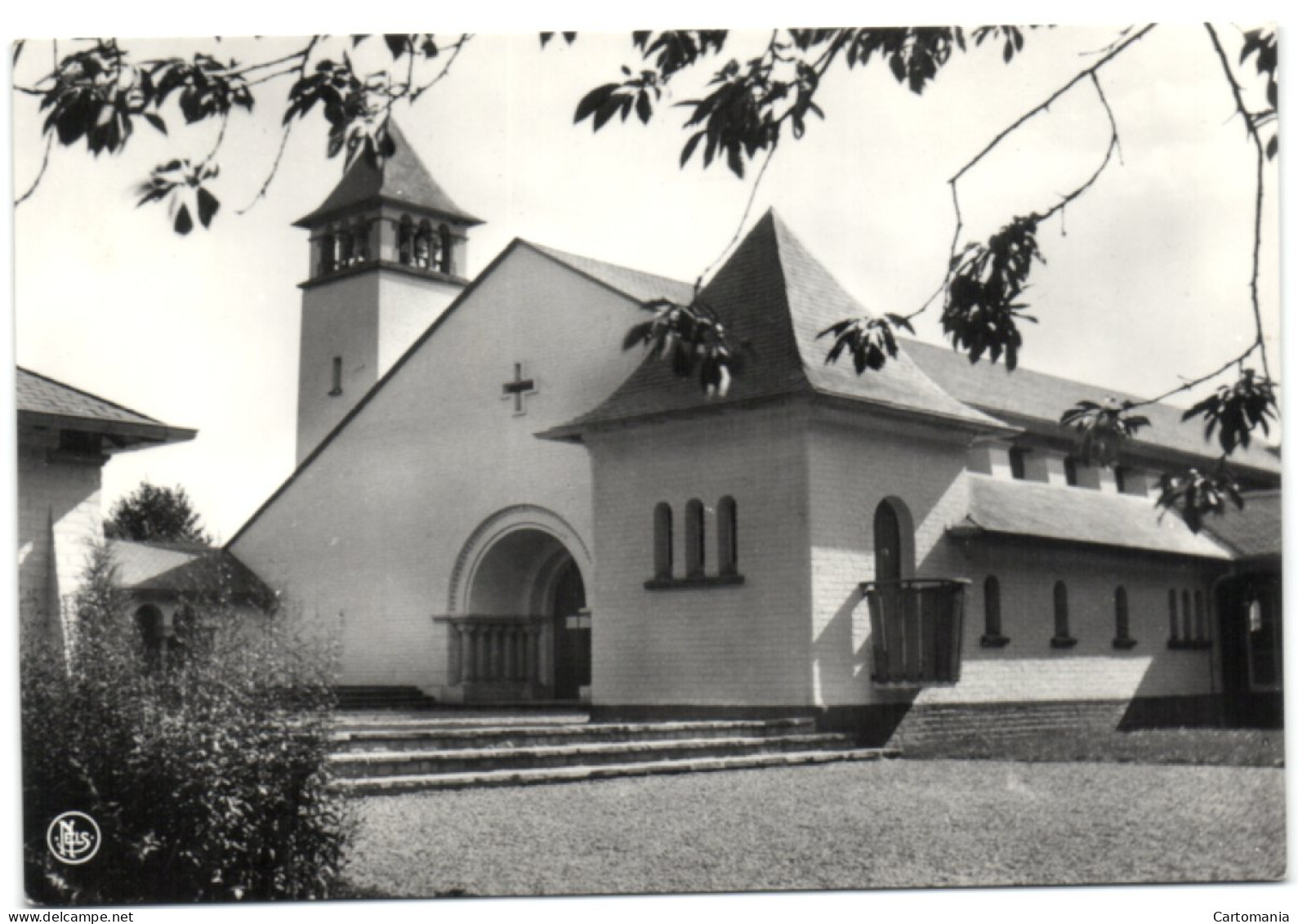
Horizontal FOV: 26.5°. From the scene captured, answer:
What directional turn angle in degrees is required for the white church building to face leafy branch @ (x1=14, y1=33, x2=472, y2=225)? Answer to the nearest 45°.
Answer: approximately 45° to its left

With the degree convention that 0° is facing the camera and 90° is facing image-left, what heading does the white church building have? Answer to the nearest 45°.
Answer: approximately 45°
